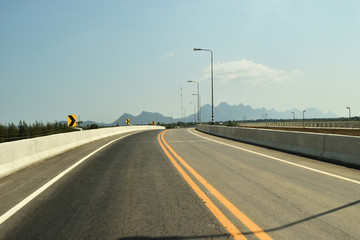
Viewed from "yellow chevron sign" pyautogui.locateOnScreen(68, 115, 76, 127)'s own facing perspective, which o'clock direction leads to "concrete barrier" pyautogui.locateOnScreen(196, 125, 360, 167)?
The concrete barrier is roughly at 11 o'clock from the yellow chevron sign.

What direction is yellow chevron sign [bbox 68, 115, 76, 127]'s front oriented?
toward the camera

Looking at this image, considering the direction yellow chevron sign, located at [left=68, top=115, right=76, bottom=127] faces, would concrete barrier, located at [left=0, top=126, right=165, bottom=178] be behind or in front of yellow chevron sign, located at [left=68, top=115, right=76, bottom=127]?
in front
